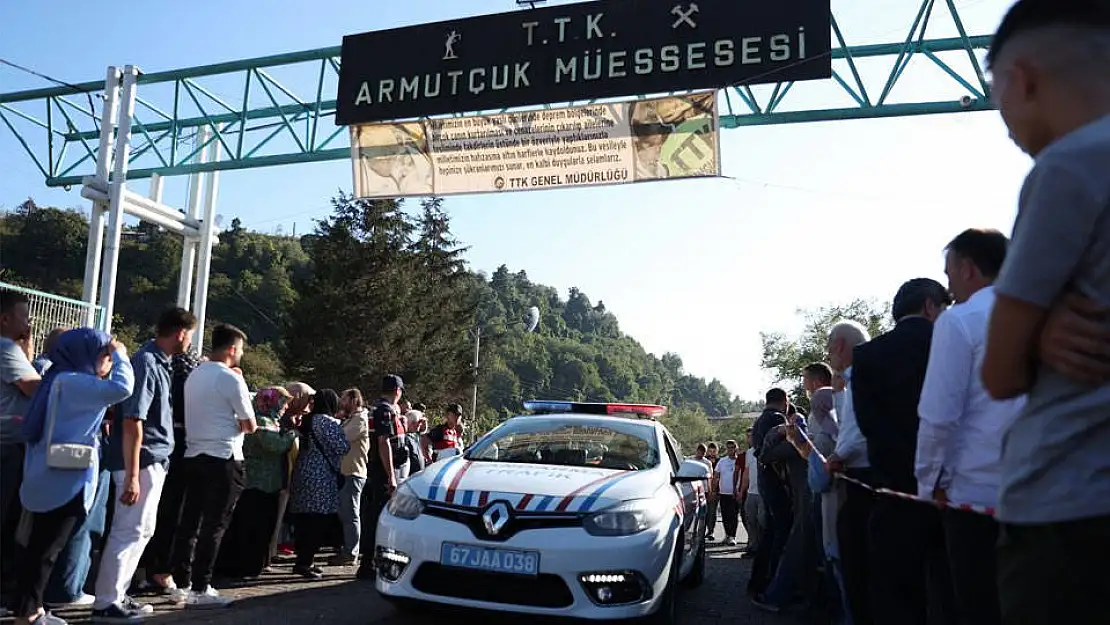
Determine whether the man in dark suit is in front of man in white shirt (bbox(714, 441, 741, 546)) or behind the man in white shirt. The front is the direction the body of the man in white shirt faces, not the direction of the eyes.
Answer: in front

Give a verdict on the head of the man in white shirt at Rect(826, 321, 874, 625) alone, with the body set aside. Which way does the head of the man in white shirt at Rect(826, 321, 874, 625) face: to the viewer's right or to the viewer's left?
to the viewer's left

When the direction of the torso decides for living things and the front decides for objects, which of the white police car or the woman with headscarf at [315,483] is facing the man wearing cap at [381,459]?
the woman with headscarf

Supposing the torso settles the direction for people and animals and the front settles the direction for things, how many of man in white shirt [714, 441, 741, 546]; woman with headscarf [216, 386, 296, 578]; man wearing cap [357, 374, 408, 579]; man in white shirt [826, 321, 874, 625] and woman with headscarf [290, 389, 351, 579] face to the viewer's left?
1

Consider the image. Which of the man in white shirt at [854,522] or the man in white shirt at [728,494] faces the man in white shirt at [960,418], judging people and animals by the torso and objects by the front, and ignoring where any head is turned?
the man in white shirt at [728,494]

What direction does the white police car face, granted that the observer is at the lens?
facing the viewer and to the left of the viewer

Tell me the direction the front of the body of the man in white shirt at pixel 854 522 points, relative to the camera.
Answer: to the viewer's left

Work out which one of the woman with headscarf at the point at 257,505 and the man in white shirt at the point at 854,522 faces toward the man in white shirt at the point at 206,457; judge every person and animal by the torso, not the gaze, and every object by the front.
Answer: the man in white shirt at the point at 854,522

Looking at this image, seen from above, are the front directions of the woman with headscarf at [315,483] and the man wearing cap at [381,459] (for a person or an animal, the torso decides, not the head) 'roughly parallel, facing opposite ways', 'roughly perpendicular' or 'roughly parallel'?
roughly parallel

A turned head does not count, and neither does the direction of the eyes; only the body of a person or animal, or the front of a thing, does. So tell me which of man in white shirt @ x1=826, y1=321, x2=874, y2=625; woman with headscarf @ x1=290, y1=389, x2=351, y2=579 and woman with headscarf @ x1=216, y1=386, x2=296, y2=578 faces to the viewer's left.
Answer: the man in white shirt

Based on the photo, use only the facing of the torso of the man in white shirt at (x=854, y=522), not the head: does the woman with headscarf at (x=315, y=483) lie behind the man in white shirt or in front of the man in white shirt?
in front

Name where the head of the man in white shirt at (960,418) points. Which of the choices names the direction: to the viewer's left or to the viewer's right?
to the viewer's left

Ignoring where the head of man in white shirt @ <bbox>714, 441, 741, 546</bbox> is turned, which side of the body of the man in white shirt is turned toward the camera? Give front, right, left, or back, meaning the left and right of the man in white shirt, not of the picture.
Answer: front
